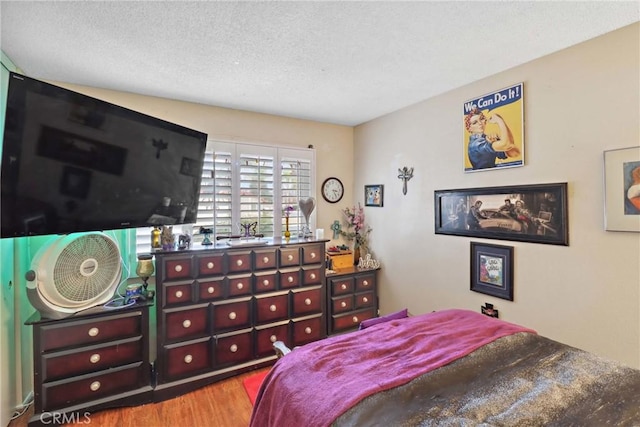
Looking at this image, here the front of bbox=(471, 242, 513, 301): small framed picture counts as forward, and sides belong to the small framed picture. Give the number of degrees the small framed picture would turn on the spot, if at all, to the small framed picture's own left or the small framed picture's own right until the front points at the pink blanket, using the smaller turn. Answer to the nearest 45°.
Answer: approximately 45° to the small framed picture's own left

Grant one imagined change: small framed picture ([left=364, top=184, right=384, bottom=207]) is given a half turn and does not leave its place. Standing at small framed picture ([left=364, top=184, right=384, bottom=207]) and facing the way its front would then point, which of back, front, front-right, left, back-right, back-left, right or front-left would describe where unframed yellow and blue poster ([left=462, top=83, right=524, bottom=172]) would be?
right

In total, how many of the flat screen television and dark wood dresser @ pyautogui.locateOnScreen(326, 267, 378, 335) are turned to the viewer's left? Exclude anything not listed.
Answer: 0

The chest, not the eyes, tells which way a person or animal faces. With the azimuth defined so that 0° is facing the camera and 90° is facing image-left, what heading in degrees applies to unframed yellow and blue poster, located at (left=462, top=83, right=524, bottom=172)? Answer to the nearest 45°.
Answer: approximately 45°

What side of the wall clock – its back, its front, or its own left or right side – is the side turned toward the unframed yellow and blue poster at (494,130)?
front

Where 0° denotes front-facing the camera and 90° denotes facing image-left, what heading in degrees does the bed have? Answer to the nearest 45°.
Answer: approximately 135°

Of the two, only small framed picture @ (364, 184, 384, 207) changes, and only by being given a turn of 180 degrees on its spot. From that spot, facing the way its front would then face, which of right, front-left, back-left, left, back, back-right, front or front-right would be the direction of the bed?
back-right

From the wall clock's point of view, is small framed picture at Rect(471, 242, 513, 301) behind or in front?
in front

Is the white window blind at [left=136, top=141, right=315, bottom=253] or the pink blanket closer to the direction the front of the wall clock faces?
the pink blanket

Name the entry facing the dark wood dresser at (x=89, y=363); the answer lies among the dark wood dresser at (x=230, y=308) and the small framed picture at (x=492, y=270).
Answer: the small framed picture

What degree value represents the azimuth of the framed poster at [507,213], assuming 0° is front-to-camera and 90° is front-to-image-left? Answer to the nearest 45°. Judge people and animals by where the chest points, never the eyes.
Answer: approximately 45°
